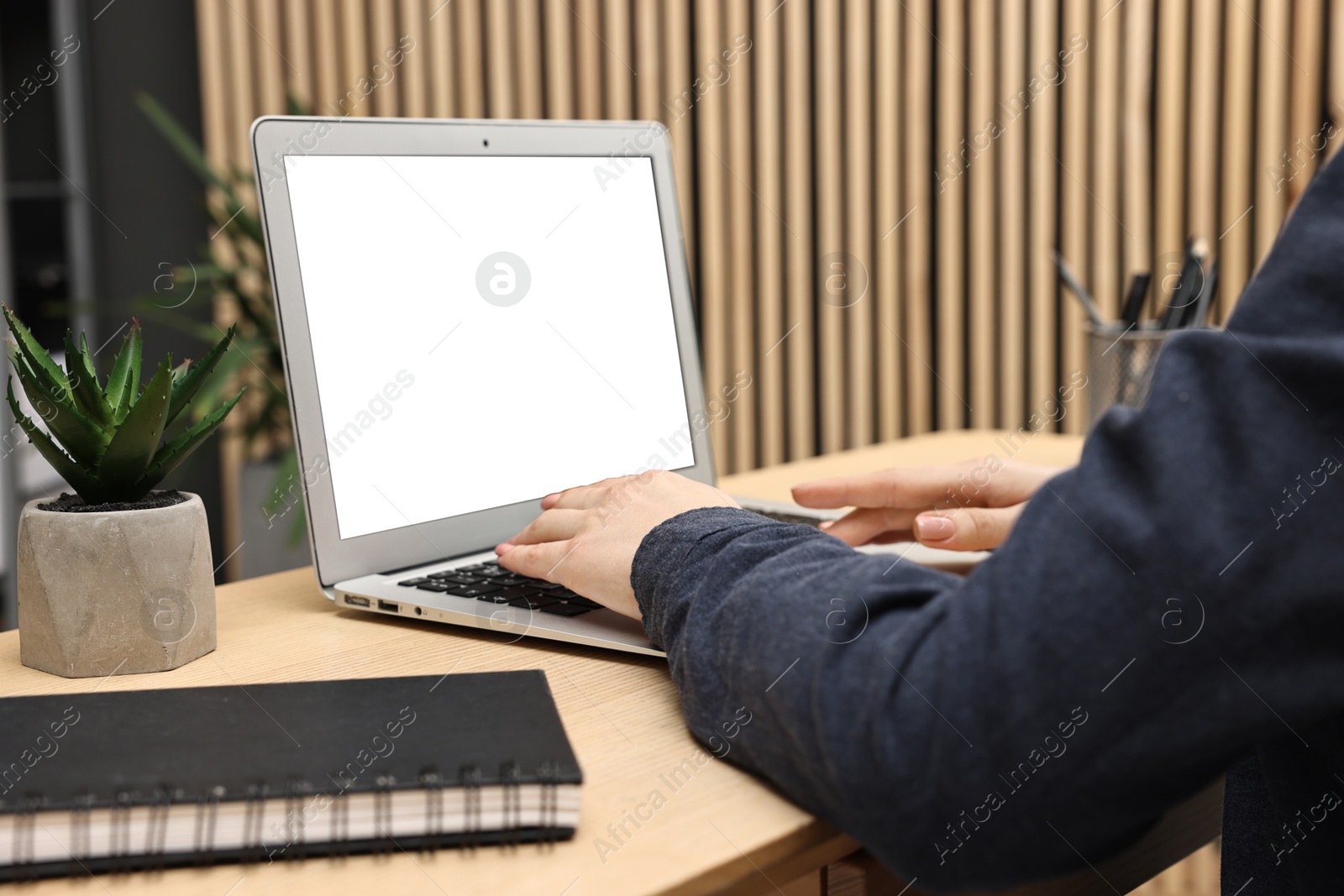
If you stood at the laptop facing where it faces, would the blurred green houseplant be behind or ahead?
behind

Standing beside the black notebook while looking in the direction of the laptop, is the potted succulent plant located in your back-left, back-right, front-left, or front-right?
front-left

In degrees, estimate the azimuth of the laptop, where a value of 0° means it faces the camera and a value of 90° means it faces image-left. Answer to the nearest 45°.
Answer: approximately 315°

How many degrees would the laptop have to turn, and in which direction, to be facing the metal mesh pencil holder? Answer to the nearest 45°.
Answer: approximately 90° to its left

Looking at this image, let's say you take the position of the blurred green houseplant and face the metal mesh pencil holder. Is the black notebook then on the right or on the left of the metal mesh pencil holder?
right
